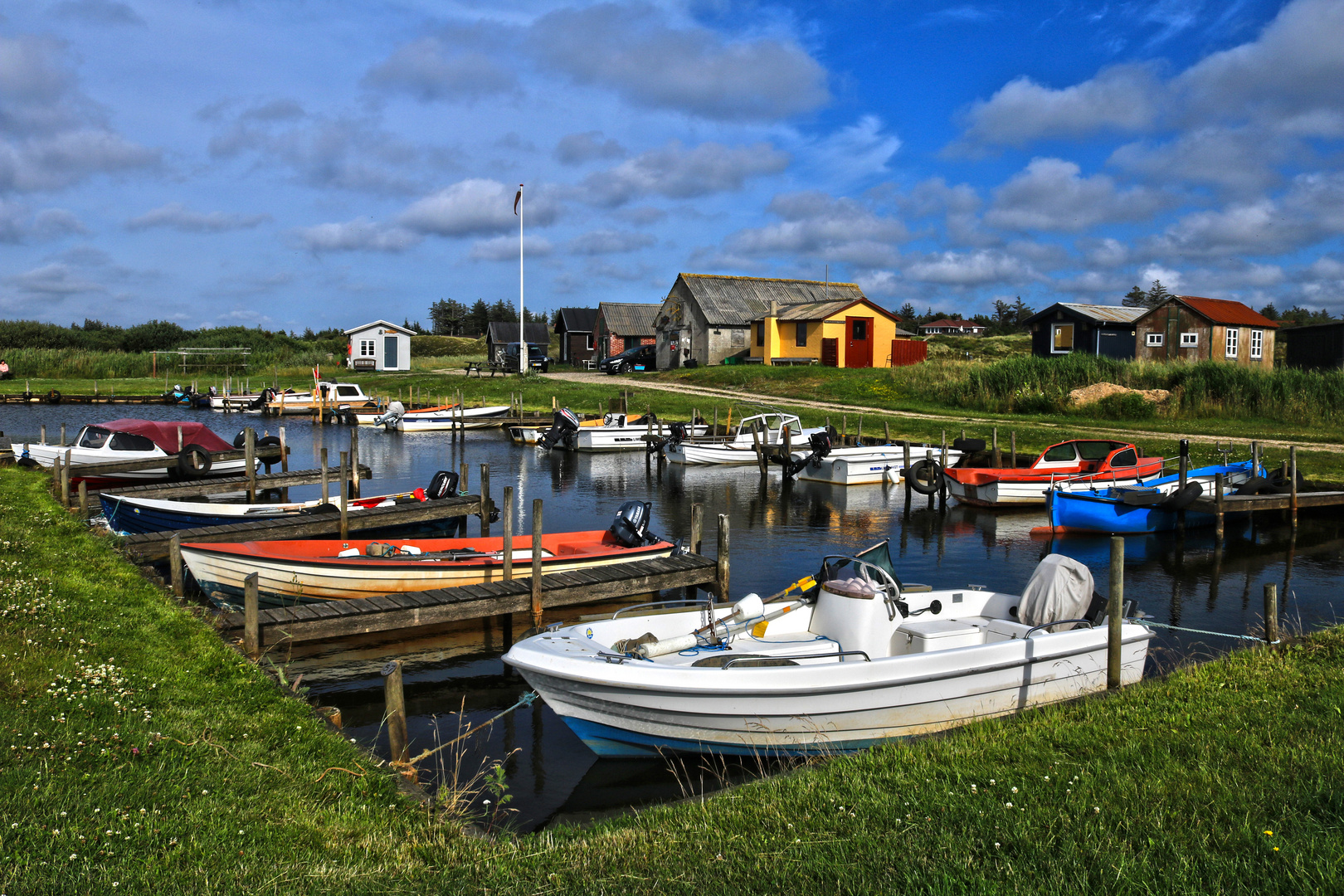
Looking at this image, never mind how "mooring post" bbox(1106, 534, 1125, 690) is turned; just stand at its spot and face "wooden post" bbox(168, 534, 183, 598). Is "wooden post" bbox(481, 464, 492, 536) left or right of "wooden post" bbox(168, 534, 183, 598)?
right

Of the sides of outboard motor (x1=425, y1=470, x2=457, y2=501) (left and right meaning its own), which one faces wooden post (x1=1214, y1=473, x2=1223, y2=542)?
back

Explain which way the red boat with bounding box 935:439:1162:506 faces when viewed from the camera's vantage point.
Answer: facing away from the viewer and to the right of the viewer

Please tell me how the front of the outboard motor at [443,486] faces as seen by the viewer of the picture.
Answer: facing to the left of the viewer

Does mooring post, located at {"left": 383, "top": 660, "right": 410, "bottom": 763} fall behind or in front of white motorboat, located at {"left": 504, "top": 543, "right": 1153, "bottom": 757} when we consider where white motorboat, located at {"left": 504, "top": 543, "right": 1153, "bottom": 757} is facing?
in front

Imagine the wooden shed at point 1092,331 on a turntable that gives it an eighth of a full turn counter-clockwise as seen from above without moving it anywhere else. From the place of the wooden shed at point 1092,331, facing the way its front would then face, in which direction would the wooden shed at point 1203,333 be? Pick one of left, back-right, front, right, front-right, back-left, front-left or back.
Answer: left

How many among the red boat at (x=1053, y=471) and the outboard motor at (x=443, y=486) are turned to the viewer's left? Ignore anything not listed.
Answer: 1
